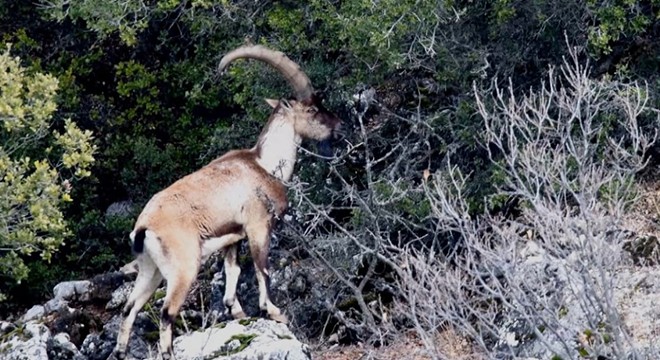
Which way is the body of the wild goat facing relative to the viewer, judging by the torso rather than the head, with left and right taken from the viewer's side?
facing away from the viewer and to the right of the viewer

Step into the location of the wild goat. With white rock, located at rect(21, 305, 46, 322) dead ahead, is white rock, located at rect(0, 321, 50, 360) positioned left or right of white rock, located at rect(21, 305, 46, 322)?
left

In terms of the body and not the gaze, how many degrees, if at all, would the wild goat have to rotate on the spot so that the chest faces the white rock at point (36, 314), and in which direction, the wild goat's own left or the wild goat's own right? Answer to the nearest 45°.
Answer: approximately 90° to the wild goat's own left

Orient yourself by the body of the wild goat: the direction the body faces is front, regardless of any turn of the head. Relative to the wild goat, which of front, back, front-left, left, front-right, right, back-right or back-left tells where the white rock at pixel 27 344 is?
back-left
